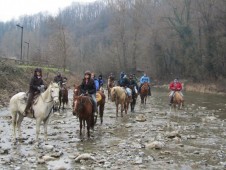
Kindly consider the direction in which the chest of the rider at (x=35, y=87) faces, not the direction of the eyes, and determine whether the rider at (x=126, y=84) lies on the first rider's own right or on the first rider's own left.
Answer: on the first rider's own left

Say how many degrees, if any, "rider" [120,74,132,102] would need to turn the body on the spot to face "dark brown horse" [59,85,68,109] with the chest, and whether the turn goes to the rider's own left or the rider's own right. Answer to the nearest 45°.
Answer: approximately 45° to the rider's own right

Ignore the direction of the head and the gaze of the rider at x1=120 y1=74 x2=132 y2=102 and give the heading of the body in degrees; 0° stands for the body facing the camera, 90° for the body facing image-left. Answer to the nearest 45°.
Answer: approximately 45°
